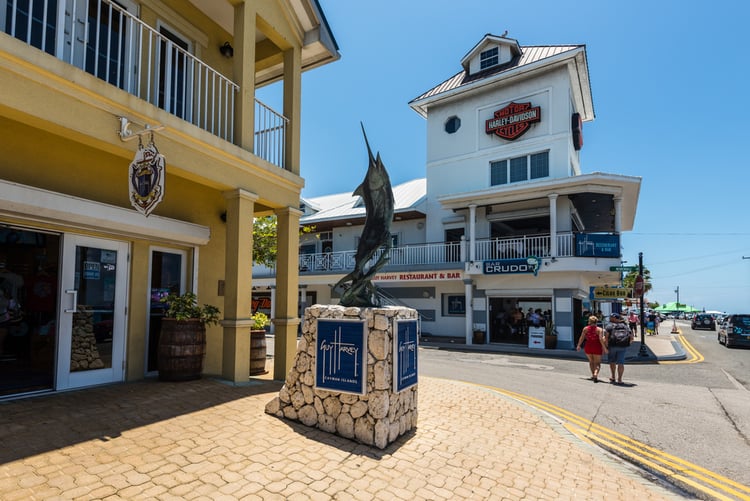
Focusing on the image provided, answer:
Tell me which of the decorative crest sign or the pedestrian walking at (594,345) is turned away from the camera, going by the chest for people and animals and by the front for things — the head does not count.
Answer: the pedestrian walking

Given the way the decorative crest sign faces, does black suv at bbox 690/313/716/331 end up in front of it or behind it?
behind

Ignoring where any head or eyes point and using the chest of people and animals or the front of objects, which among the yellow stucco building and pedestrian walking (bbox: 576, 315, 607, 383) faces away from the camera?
the pedestrian walking

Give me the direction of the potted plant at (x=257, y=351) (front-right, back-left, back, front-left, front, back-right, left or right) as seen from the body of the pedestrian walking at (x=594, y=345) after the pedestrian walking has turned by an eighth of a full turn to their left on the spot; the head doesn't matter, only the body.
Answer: left

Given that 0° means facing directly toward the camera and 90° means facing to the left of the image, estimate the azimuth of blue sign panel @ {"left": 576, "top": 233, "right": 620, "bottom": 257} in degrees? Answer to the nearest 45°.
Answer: approximately 0°

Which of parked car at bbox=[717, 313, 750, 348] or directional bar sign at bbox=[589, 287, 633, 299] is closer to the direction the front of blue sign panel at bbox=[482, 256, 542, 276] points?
the directional bar sign

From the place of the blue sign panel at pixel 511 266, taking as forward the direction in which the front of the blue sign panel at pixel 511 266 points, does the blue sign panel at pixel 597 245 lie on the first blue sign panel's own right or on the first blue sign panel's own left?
on the first blue sign panel's own left

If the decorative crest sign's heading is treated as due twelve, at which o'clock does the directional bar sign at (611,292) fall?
The directional bar sign is roughly at 7 o'clock from the decorative crest sign.

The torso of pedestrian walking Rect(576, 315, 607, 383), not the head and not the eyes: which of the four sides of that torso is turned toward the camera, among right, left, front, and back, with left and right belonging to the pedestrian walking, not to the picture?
back

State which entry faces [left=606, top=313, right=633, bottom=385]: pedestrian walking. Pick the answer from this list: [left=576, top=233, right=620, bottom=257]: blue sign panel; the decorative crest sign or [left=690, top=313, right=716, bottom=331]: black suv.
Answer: the blue sign panel

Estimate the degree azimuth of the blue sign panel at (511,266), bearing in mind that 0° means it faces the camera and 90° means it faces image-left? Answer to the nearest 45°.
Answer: approximately 0°
